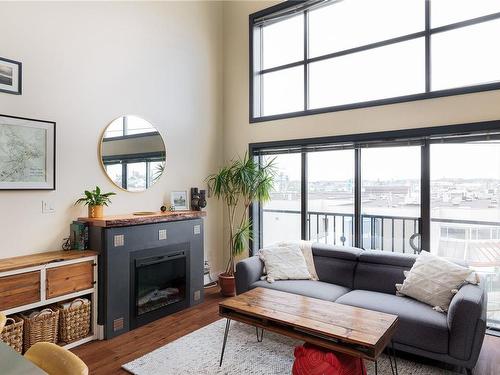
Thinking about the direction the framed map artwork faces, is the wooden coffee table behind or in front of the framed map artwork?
in front

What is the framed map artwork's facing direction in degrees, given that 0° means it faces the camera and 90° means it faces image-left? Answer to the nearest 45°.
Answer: approximately 315°

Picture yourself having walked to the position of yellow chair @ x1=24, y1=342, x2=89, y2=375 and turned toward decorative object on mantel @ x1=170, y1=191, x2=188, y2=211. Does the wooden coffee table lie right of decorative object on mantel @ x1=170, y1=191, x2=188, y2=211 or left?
right

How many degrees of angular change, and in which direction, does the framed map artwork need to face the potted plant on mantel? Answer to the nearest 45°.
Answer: approximately 45° to its left

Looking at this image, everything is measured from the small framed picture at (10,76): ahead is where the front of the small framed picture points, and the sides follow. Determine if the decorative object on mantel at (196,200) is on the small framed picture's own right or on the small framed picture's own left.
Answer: on the small framed picture's own left

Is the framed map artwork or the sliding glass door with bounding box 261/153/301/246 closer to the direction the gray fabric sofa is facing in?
the framed map artwork

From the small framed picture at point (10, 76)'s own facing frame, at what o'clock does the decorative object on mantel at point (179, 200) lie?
The decorative object on mantel is roughly at 10 o'clock from the small framed picture.

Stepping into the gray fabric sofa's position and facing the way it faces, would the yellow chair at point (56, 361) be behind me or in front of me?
in front

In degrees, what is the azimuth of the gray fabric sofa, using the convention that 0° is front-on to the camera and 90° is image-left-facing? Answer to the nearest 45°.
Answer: approximately 45°

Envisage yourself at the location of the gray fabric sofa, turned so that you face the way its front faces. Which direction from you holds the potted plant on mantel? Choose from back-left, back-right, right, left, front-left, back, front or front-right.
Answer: front-right

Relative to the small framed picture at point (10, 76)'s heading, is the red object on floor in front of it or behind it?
in front
